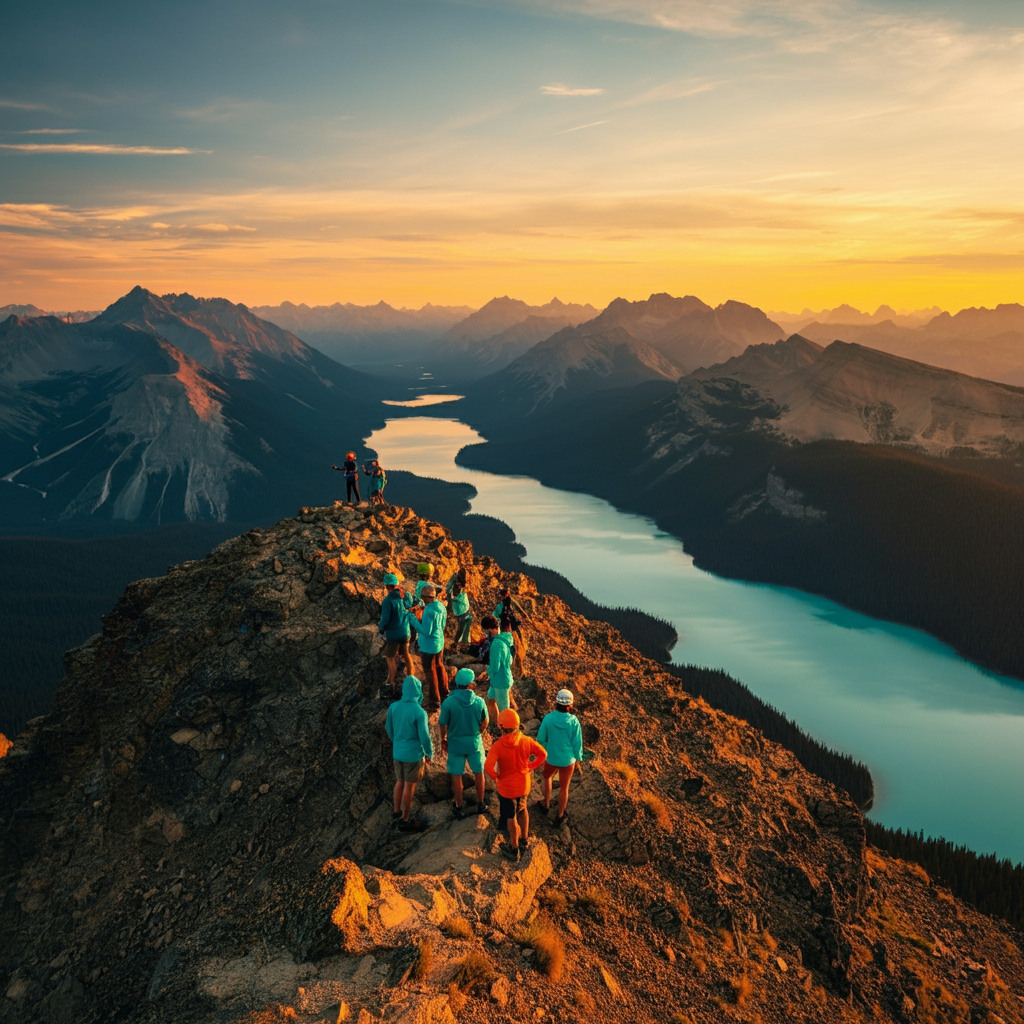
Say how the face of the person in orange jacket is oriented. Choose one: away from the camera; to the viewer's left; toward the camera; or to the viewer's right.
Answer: away from the camera

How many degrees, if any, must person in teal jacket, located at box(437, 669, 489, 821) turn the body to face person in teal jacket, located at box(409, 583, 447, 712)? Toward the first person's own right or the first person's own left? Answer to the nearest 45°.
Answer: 0° — they already face them

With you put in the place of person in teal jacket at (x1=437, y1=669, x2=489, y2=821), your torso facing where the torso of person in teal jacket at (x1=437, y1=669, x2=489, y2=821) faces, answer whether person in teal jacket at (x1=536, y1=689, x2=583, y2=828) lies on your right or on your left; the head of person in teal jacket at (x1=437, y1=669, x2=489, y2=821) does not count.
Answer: on your right

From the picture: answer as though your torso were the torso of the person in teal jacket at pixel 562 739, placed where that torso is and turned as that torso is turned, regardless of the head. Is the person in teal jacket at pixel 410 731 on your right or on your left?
on your left

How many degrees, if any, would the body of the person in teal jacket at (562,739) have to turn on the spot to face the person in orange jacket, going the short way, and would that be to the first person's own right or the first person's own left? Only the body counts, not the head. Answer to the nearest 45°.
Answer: approximately 135° to the first person's own left

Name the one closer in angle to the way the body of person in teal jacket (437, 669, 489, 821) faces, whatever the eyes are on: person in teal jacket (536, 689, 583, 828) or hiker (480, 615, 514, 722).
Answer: the hiker

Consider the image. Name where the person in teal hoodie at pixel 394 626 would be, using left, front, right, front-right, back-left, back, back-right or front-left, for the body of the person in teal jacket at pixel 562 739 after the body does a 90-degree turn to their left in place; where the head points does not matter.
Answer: front-right

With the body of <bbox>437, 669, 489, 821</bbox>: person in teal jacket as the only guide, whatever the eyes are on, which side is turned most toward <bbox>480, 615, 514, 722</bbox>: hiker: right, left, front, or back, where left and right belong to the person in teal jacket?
front

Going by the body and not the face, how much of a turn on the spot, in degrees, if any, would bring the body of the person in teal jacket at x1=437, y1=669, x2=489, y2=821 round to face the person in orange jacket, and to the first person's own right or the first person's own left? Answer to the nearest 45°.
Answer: approximately 135° to the first person's own right

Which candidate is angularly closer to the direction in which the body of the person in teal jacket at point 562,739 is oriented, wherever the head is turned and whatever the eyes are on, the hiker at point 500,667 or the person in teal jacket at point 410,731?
the hiker

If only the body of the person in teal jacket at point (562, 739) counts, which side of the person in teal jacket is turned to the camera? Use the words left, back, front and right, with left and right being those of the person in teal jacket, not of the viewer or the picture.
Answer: back

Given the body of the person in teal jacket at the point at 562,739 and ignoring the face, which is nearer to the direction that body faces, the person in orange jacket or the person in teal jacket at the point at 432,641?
the person in teal jacket

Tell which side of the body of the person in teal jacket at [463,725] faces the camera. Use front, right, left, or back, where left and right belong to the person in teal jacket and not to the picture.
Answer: back
